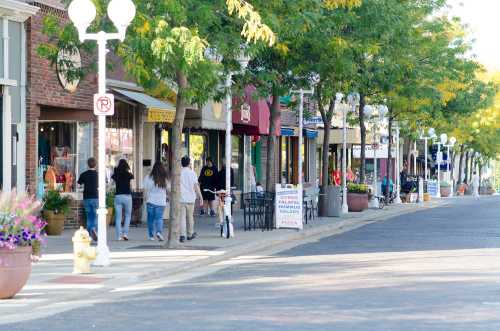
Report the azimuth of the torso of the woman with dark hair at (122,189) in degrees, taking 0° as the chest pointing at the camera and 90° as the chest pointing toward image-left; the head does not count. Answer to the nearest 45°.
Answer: approximately 180°

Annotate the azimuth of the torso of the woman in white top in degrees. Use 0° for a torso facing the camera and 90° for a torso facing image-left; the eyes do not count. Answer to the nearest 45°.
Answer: approximately 180°

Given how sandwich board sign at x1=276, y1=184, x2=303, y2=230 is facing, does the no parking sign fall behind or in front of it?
in front

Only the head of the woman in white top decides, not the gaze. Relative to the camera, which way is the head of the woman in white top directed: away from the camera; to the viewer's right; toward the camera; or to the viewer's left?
away from the camera

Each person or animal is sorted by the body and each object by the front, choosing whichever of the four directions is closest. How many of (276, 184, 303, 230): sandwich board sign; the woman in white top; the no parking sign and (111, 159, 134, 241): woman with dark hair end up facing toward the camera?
2

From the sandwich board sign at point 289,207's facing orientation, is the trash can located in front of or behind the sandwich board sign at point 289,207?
behind

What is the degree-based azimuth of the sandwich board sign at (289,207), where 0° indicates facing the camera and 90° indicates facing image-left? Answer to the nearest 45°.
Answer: approximately 0°

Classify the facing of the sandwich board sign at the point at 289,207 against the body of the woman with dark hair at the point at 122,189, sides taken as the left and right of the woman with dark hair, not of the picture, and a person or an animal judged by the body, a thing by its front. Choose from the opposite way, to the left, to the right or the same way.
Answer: the opposite way
